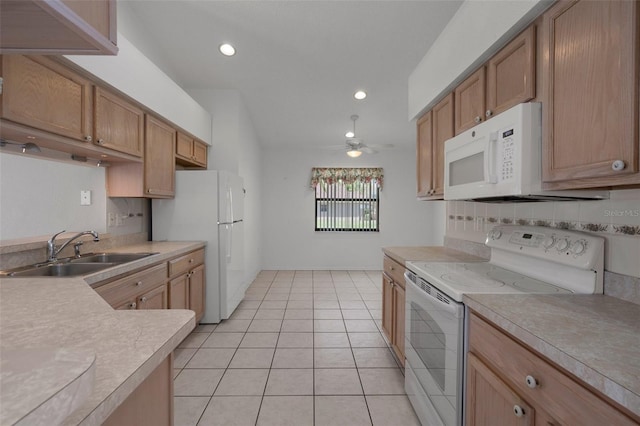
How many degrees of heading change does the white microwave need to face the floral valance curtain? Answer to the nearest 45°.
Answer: approximately 90° to its right

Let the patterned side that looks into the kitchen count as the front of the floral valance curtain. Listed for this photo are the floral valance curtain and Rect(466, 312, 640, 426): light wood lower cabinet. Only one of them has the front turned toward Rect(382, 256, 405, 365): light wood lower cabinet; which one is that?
the floral valance curtain

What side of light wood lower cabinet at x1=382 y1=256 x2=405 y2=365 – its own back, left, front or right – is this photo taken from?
left

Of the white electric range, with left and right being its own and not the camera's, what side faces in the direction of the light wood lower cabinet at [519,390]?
left

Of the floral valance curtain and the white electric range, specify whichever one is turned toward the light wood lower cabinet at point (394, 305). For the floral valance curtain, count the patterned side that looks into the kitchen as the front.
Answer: the floral valance curtain

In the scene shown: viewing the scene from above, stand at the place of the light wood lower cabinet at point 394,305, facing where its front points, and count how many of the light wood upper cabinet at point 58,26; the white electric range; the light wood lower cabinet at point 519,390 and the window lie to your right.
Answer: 1

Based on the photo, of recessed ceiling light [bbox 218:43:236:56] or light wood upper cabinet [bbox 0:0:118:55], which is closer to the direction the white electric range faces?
the light wood upper cabinet

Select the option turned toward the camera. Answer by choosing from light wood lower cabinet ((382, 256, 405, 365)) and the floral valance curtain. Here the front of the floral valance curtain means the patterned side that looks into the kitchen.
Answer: the floral valance curtain

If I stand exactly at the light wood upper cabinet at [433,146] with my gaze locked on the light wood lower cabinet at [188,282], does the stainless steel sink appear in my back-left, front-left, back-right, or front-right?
front-left

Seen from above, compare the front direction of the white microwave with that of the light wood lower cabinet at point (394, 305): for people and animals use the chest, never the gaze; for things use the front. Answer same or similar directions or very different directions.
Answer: same or similar directions

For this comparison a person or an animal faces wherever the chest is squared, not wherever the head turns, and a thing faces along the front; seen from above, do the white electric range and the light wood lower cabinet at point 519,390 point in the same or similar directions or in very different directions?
same or similar directions

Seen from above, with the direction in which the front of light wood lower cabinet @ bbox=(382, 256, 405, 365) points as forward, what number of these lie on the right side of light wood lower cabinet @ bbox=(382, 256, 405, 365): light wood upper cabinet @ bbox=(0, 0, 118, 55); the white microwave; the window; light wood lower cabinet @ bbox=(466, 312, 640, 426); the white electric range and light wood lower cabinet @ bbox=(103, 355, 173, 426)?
1

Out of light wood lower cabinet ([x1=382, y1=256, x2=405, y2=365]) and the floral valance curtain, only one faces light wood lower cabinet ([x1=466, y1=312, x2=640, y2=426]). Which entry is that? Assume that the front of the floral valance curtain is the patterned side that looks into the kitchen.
the floral valance curtain

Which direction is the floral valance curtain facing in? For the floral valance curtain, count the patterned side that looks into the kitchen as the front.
toward the camera

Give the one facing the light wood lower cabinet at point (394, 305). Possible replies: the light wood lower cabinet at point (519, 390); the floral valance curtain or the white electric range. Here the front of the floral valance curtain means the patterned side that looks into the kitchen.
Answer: the floral valance curtain

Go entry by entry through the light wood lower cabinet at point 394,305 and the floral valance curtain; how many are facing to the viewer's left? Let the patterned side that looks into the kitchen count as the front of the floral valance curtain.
1

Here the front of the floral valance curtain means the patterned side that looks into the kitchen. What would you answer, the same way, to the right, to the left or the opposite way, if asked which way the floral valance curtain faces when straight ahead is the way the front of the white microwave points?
to the left

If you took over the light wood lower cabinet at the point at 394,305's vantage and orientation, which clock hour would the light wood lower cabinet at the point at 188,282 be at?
the light wood lower cabinet at the point at 188,282 is roughly at 12 o'clock from the light wood lower cabinet at the point at 394,305.

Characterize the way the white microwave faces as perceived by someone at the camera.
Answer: facing the viewer and to the left of the viewer

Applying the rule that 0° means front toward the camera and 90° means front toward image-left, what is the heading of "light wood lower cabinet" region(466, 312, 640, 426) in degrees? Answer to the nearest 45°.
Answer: approximately 45°
